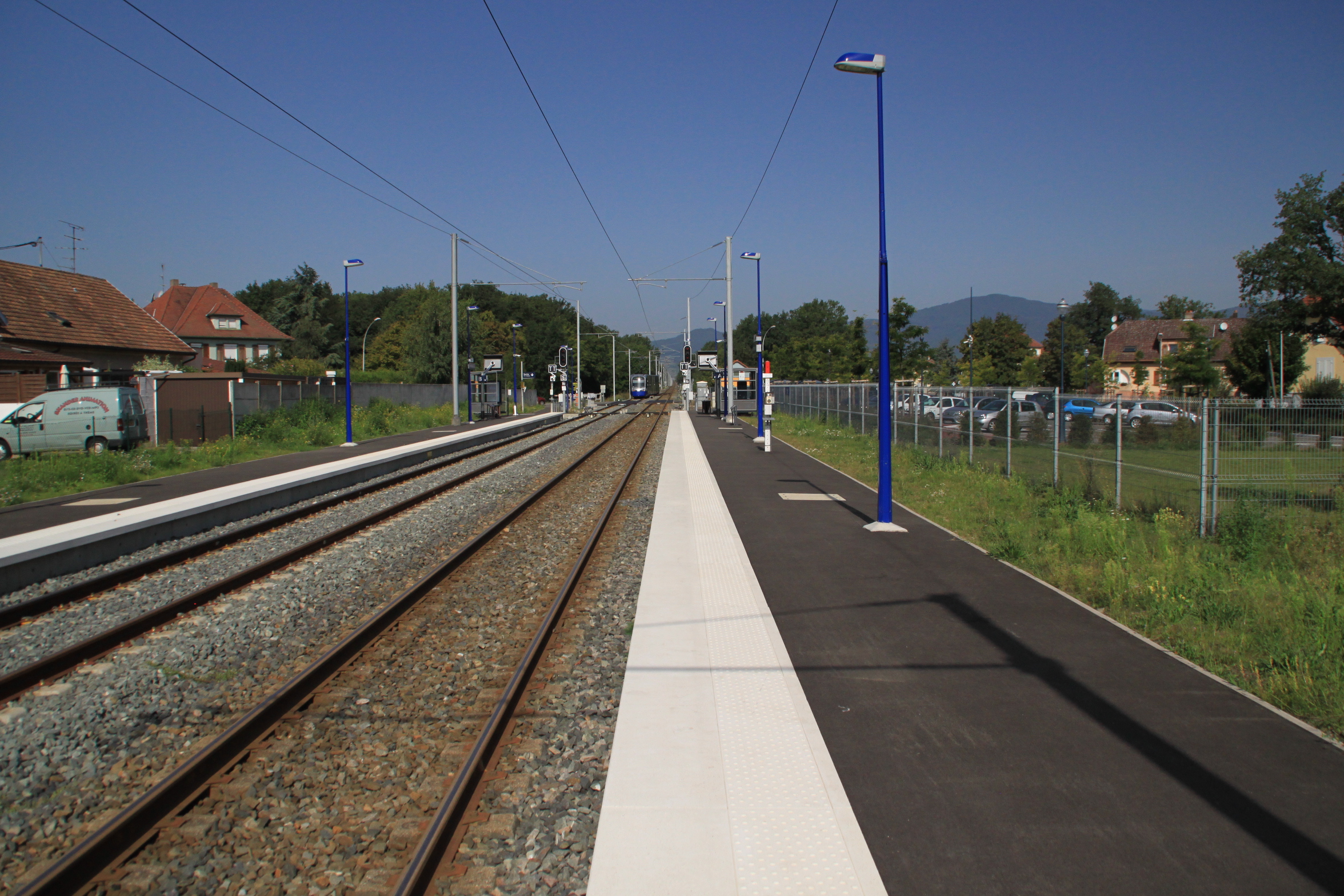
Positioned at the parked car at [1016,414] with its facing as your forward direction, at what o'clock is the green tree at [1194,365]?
The green tree is roughly at 5 o'clock from the parked car.

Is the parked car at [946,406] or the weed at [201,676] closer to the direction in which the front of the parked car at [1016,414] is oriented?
the weed

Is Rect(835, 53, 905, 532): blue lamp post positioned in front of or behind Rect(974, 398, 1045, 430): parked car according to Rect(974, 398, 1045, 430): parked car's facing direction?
in front

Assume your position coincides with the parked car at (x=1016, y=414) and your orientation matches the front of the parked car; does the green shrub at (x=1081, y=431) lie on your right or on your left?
on your left

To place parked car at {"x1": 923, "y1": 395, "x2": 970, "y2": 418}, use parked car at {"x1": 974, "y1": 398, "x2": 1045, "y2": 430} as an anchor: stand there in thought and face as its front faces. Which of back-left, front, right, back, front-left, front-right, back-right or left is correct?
back-right

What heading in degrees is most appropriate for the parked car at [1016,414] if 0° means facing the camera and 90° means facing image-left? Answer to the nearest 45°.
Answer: approximately 45°

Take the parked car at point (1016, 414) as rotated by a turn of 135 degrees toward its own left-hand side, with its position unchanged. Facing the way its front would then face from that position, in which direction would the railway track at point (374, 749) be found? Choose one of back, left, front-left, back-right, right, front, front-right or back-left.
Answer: right

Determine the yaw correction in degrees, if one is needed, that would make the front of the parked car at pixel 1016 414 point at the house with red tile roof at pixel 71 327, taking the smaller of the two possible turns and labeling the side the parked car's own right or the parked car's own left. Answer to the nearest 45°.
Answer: approximately 45° to the parked car's own right
